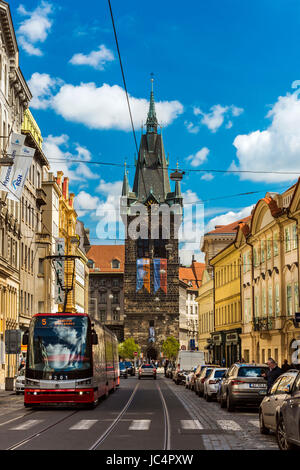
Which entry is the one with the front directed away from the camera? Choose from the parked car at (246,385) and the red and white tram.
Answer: the parked car

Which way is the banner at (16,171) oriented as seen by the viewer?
toward the camera

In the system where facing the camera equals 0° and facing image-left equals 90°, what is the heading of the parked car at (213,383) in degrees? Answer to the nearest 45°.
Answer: approximately 180°

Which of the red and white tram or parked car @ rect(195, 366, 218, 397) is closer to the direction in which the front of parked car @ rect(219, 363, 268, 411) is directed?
the parked car

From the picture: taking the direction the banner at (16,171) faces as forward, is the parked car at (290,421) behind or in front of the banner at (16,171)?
in front

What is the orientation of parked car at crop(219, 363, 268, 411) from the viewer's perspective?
away from the camera

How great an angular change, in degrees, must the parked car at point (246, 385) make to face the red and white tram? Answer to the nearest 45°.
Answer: approximately 90° to its left

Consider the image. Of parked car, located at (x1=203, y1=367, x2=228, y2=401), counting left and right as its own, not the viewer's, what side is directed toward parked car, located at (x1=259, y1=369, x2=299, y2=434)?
back

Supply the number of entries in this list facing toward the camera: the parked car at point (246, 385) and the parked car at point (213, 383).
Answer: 0

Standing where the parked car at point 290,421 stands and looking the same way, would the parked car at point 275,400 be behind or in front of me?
in front

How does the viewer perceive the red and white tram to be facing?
facing the viewer
